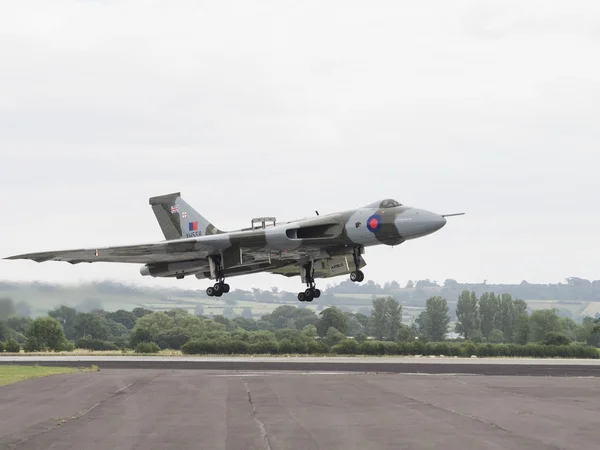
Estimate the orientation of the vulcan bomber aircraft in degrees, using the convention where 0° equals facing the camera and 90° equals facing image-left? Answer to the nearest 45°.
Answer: approximately 315°
